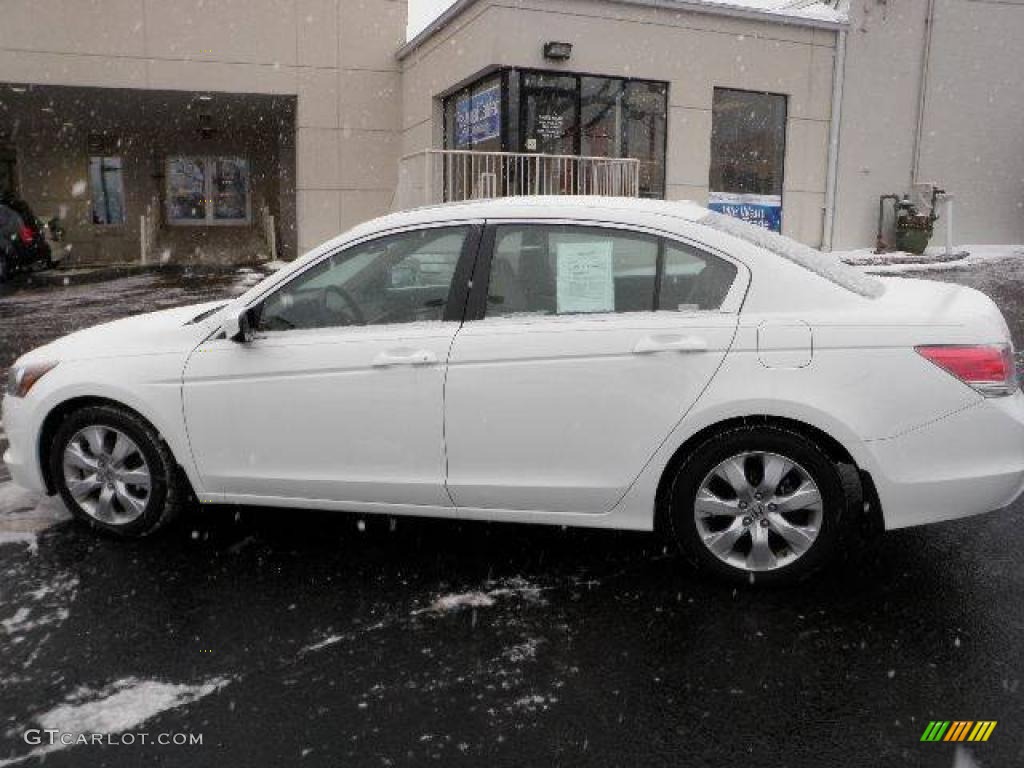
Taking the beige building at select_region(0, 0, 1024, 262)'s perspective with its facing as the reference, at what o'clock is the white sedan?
The white sedan is roughly at 12 o'clock from the beige building.

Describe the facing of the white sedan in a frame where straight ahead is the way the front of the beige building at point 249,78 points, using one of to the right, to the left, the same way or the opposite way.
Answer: to the right

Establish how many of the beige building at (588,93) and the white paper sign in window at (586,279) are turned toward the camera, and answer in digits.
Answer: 2

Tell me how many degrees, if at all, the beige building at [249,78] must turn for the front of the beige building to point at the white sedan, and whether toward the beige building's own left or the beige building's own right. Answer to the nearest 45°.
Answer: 0° — it already faces it

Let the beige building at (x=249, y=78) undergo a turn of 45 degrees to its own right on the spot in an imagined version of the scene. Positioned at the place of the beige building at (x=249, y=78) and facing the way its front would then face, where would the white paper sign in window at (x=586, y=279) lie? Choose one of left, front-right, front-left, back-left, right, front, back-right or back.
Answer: front-left

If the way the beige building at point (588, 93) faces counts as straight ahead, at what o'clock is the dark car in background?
The dark car in background is roughly at 3 o'clock from the beige building.

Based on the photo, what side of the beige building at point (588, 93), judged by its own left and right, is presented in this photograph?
front

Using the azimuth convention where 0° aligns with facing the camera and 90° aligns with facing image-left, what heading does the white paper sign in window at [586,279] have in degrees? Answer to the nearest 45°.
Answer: approximately 0°

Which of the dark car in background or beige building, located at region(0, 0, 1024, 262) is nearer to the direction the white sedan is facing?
the dark car in background

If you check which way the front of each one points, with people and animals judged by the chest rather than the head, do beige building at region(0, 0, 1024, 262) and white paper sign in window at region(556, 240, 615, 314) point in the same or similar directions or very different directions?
same or similar directions

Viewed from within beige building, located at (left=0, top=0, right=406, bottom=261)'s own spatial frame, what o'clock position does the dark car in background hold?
The dark car in background is roughly at 3 o'clock from the beige building.

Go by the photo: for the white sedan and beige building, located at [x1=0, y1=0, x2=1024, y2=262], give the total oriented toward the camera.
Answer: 1

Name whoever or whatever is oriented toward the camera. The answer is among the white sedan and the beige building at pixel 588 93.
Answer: the beige building

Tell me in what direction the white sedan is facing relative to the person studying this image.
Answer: facing to the left of the viewer

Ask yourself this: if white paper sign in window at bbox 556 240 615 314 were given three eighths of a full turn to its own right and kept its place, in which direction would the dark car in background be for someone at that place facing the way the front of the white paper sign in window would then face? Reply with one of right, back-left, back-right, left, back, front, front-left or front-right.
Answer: front

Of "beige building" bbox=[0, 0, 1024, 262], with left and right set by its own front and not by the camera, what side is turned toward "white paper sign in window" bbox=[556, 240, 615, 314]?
front
